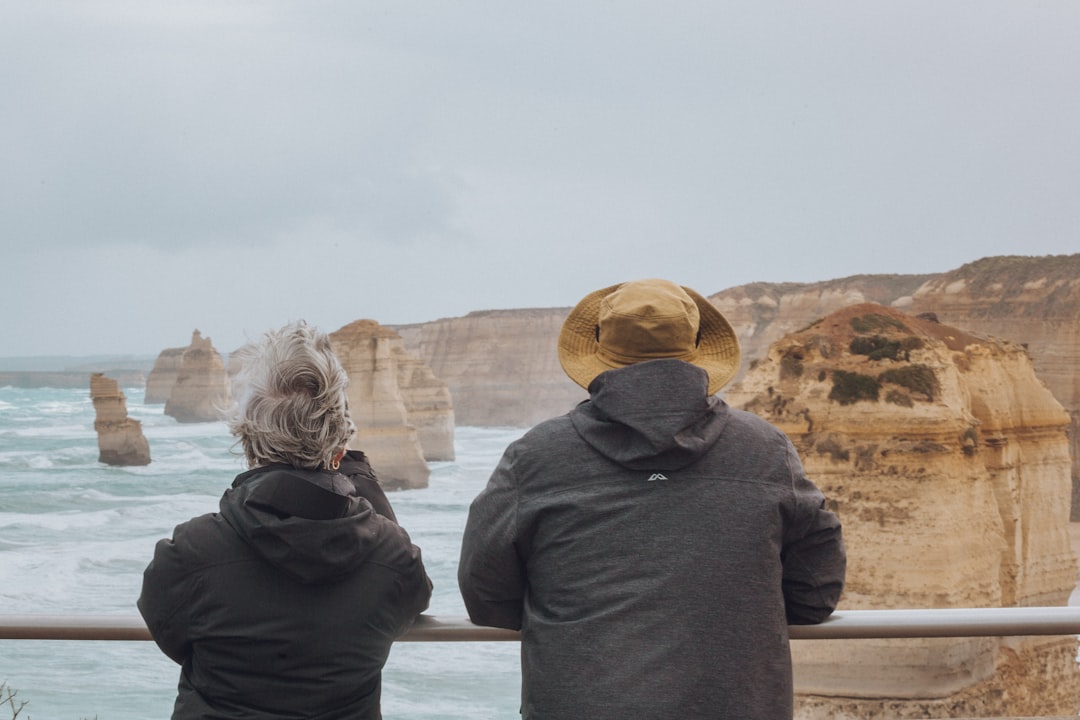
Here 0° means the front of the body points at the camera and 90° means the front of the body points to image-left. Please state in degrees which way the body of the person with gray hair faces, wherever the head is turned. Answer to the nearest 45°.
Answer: approximately 180°

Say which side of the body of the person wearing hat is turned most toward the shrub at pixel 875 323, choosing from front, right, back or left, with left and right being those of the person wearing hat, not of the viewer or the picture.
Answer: front

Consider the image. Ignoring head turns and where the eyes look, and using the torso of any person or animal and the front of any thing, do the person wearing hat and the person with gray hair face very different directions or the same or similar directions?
same or similar directions

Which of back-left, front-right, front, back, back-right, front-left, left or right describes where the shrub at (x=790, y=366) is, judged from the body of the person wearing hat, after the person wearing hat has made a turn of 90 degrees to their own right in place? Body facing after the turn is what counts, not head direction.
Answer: left

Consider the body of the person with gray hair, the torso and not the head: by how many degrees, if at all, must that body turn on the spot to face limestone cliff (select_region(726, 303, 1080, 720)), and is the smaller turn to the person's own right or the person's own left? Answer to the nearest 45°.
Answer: approximately 45° to the person's own right

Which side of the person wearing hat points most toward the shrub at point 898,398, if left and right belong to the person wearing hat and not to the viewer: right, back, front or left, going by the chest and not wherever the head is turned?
front

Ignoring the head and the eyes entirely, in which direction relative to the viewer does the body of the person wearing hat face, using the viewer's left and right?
facing away from the viewer

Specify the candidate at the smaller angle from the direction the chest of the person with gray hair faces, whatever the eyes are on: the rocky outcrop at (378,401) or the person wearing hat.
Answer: the rocky outcrop

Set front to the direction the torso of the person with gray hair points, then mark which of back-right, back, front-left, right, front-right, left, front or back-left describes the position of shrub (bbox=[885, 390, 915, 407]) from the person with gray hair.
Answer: front-right

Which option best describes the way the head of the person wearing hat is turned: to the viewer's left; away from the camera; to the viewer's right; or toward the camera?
away from the camera

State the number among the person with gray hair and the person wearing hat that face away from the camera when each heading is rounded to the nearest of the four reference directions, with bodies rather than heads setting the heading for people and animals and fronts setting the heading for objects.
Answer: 2

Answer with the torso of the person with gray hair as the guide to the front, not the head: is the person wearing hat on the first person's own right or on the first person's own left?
on the first person's own right

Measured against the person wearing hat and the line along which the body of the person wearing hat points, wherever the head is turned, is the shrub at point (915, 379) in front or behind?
in front
